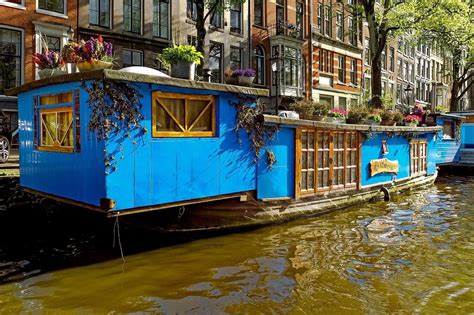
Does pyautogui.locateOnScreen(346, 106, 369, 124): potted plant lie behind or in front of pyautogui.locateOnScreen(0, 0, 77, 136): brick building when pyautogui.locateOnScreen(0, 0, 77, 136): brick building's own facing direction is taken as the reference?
in front

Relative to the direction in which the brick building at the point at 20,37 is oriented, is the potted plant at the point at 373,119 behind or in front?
in front

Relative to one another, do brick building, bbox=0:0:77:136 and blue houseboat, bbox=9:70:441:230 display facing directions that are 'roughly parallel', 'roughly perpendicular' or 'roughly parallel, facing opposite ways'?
roughly perpendicular
